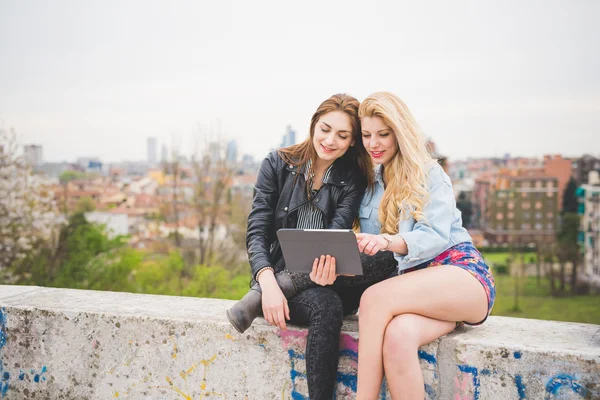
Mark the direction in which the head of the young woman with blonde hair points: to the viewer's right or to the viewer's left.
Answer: to the viewer's left

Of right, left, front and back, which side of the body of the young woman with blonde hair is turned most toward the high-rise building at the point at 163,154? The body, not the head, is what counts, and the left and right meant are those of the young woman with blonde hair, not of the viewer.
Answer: right

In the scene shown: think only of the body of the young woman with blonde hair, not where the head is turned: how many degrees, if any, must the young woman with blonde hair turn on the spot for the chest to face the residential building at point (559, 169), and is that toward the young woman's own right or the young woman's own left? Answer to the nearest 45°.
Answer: approximately 135° to the young woman's own right

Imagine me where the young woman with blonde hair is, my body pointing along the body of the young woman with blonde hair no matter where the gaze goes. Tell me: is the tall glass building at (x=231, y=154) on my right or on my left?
on my right

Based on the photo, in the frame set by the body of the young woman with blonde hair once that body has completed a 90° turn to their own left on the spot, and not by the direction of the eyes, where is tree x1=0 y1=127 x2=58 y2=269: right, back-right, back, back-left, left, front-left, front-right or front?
back

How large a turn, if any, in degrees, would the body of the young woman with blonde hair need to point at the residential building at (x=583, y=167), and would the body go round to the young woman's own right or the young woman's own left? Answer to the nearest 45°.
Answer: approximately 135° to the young woman's own right

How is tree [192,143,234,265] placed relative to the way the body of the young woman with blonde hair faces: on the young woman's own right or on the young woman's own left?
on the young woman's own right

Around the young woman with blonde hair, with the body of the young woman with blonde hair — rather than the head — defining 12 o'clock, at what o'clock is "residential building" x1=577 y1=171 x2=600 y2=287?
The residential building is roughly at 5 o'clock from the young woman with blonde hair.

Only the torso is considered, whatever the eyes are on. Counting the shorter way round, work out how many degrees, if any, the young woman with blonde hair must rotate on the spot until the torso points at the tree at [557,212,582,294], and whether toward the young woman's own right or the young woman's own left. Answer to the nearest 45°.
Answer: approximately 135° to the young woman's own right

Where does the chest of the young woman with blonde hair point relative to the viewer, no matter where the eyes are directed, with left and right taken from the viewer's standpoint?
facing the viewer and to the left of the viewer
